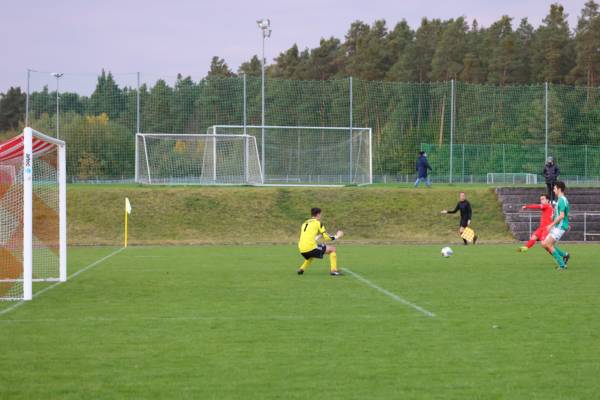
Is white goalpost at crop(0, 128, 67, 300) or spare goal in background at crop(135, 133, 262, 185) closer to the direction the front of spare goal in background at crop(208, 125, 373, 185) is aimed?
the white goalpost

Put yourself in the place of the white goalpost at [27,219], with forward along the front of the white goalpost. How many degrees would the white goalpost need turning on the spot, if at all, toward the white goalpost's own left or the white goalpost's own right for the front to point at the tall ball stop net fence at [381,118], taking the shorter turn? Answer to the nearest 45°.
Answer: approximately 45° to the white goalpost's own left

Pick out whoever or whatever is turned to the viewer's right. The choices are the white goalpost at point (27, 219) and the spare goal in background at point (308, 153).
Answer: the white goalpost

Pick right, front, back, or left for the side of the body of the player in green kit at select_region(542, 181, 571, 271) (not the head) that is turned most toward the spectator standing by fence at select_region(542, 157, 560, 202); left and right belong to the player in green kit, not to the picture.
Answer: right

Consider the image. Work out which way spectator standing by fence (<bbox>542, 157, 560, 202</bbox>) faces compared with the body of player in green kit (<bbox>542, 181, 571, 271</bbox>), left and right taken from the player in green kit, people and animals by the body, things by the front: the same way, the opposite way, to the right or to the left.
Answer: to the left

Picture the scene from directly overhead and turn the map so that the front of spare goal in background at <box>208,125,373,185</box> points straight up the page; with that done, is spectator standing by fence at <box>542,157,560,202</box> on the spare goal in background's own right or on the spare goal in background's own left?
on the spare goal in background's own left

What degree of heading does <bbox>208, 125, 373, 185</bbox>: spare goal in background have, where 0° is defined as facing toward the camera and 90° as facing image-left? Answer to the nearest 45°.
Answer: approximately 0°

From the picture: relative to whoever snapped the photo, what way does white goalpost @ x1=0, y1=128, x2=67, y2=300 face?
facing to the right of the viewer

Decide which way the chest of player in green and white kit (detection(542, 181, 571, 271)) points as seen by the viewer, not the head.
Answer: to the viewer's left
